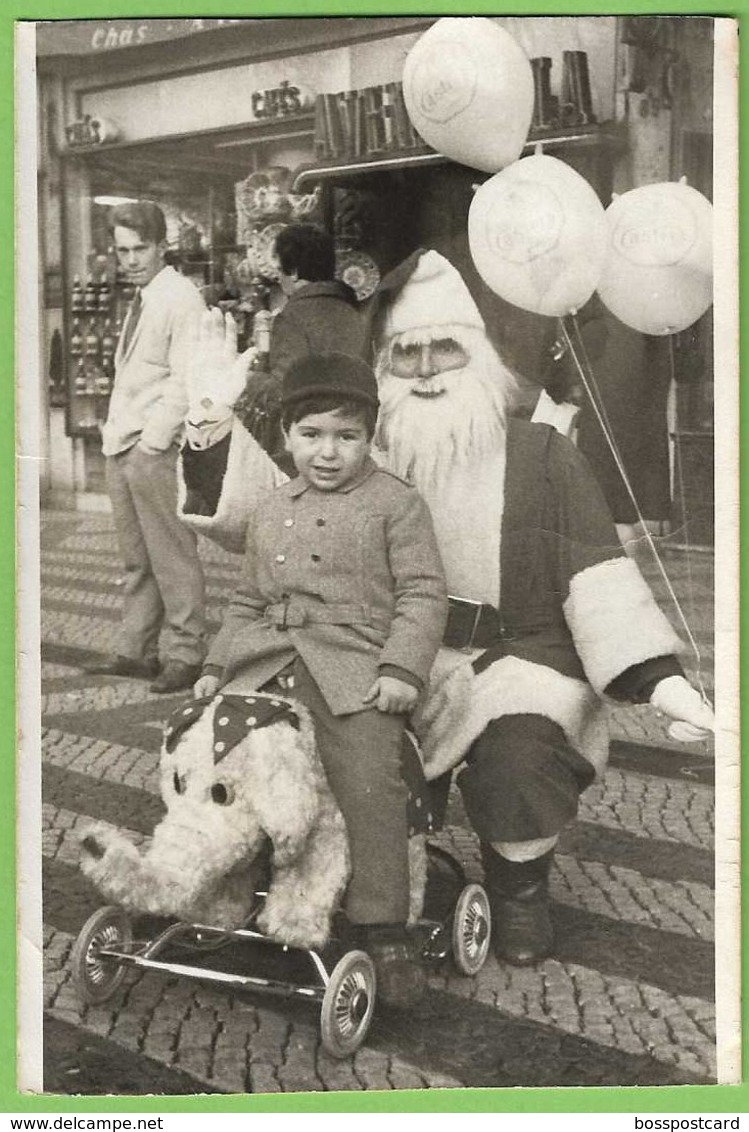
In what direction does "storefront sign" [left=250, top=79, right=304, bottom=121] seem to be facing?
toward the camera

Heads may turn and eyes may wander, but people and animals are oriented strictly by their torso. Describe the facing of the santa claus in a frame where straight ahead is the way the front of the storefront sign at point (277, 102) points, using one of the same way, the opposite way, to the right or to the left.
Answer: the same way

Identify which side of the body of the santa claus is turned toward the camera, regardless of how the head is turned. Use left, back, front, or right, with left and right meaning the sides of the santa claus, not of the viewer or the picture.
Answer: front

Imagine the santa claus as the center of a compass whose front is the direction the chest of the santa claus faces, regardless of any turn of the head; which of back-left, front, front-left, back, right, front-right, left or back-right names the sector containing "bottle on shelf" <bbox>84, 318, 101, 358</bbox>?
right

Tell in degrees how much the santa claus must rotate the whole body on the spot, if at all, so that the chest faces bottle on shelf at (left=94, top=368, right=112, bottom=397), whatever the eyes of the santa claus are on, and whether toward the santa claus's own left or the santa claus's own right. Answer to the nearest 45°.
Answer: approximately 90° to the santa claus's own right

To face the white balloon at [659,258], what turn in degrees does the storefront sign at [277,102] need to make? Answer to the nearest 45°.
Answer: approximately 90° to its left

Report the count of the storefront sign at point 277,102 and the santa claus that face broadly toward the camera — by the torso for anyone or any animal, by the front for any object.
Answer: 2
